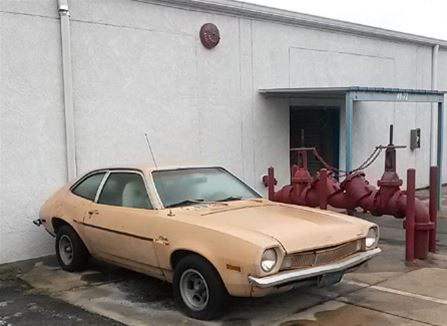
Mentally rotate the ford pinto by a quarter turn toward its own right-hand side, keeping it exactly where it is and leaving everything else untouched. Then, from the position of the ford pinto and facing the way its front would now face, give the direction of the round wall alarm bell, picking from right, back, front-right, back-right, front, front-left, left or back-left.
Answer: back-right

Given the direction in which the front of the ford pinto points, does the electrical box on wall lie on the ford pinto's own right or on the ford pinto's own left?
on the ford pinto's own left

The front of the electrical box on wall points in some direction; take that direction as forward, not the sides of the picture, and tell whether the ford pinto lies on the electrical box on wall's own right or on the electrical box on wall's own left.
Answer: on the electrical box on wall's own right

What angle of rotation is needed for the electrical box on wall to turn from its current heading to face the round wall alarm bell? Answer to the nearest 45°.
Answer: approximately 90° to its right

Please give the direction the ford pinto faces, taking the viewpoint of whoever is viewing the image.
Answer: facing the viewer and to the right of the viewer

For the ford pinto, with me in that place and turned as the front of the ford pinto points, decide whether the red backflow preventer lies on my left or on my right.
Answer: on my left
